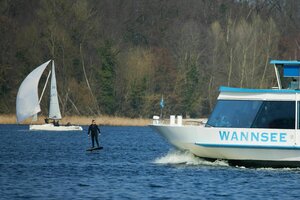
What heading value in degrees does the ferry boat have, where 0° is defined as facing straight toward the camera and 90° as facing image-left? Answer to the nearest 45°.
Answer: approximately 90°
